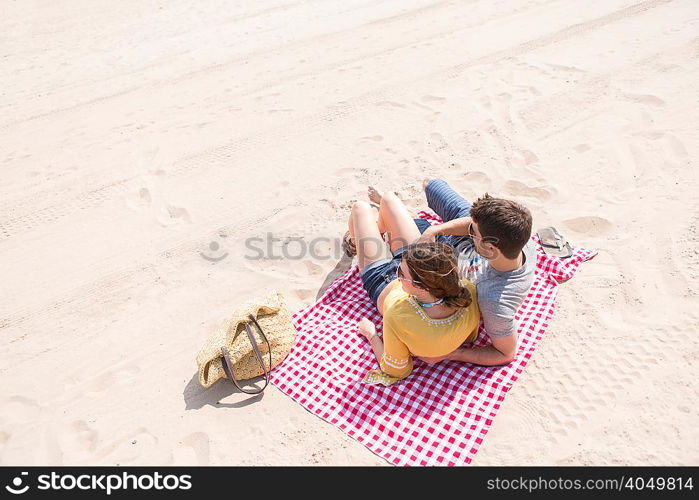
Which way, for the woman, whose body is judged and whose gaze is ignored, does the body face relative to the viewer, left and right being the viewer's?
facing away from the viewer and to the left of the viewer

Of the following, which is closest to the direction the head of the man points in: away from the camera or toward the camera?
away from the camera

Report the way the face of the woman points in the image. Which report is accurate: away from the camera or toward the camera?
away from the camera
